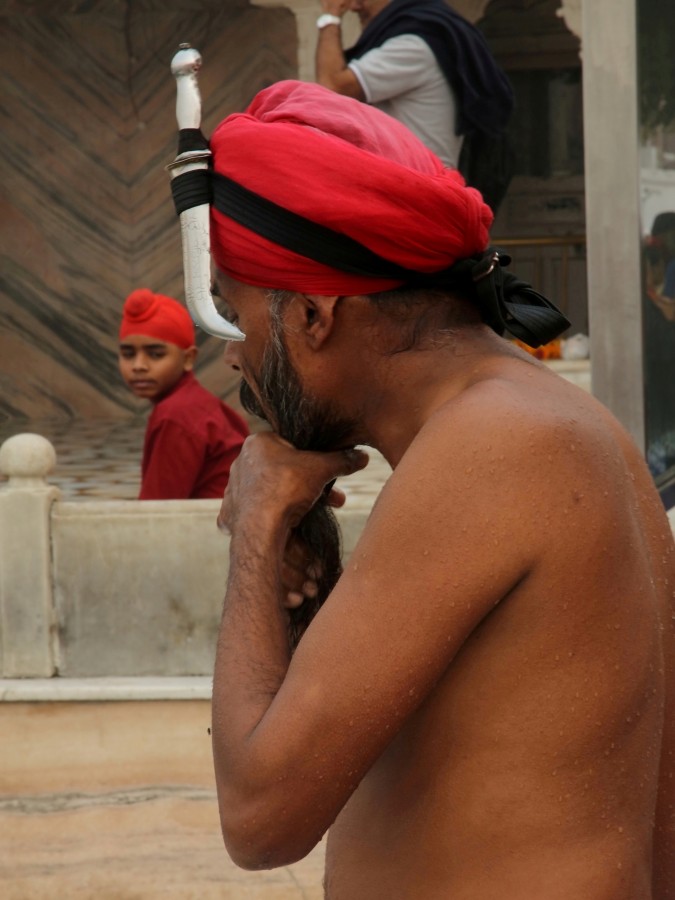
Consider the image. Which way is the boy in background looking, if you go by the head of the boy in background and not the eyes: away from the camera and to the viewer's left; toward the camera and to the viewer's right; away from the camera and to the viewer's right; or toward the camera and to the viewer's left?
toward the camera and to the viewer's left

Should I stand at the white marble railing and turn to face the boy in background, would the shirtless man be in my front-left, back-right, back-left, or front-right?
back-right
